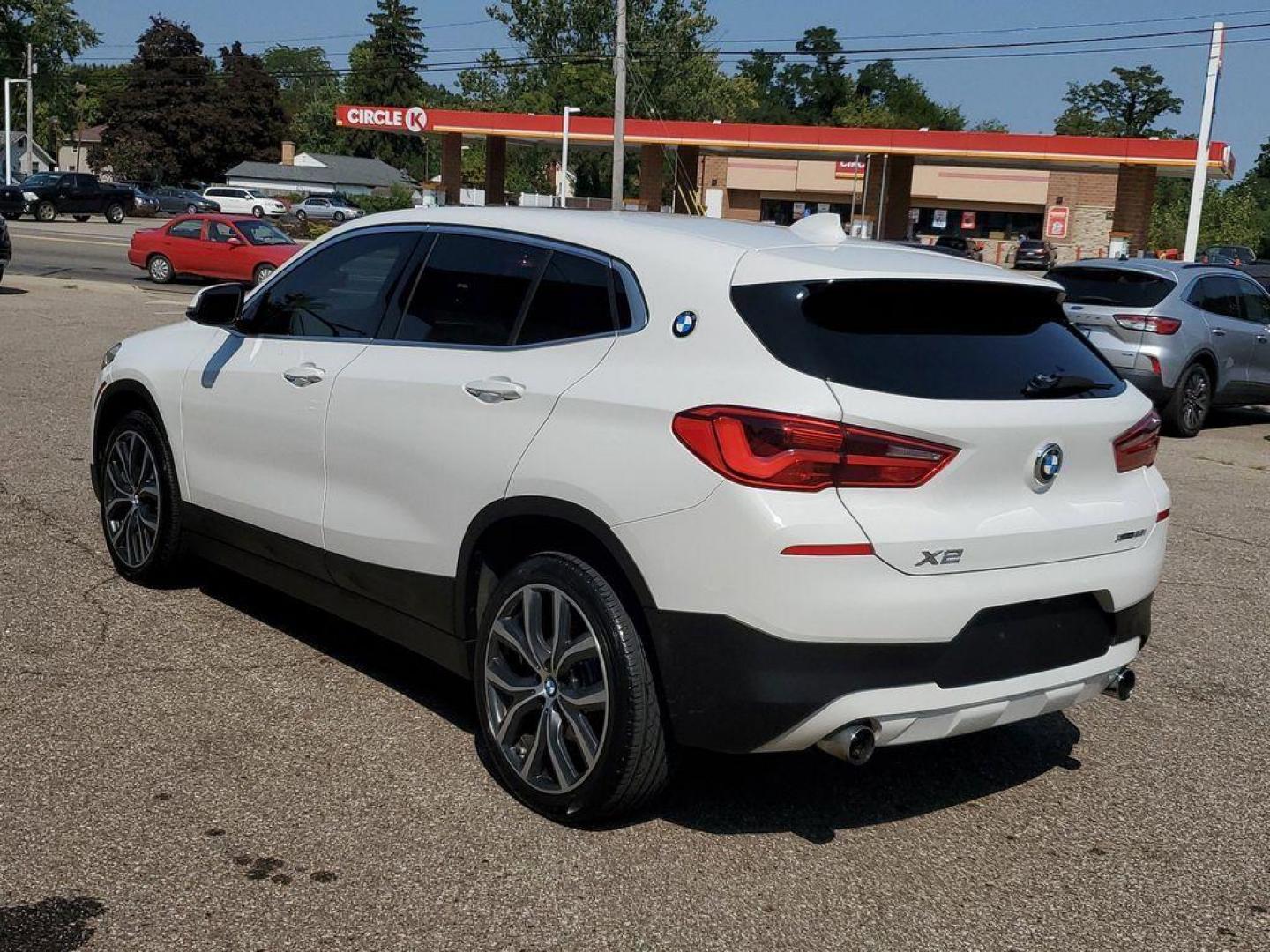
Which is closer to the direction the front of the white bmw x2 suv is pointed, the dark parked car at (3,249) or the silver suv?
the dark parked car

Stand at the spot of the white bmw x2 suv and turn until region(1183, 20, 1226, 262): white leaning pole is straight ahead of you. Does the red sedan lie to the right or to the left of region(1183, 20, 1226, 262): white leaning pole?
left

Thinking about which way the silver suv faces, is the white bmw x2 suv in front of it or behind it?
behind

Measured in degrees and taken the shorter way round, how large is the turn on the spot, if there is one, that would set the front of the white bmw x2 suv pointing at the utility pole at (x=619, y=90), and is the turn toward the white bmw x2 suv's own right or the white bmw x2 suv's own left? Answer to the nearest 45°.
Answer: approximately 45° to the white bmw x2 suv's own right

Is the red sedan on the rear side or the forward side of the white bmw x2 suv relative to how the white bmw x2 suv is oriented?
on the forward side

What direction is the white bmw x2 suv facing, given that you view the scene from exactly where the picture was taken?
facing away from the viewer and to the left of the viewer

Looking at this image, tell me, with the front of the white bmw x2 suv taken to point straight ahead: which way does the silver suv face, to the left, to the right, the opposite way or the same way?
to the right

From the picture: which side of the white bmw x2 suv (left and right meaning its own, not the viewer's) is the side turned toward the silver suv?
right

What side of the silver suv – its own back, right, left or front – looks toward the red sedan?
left
